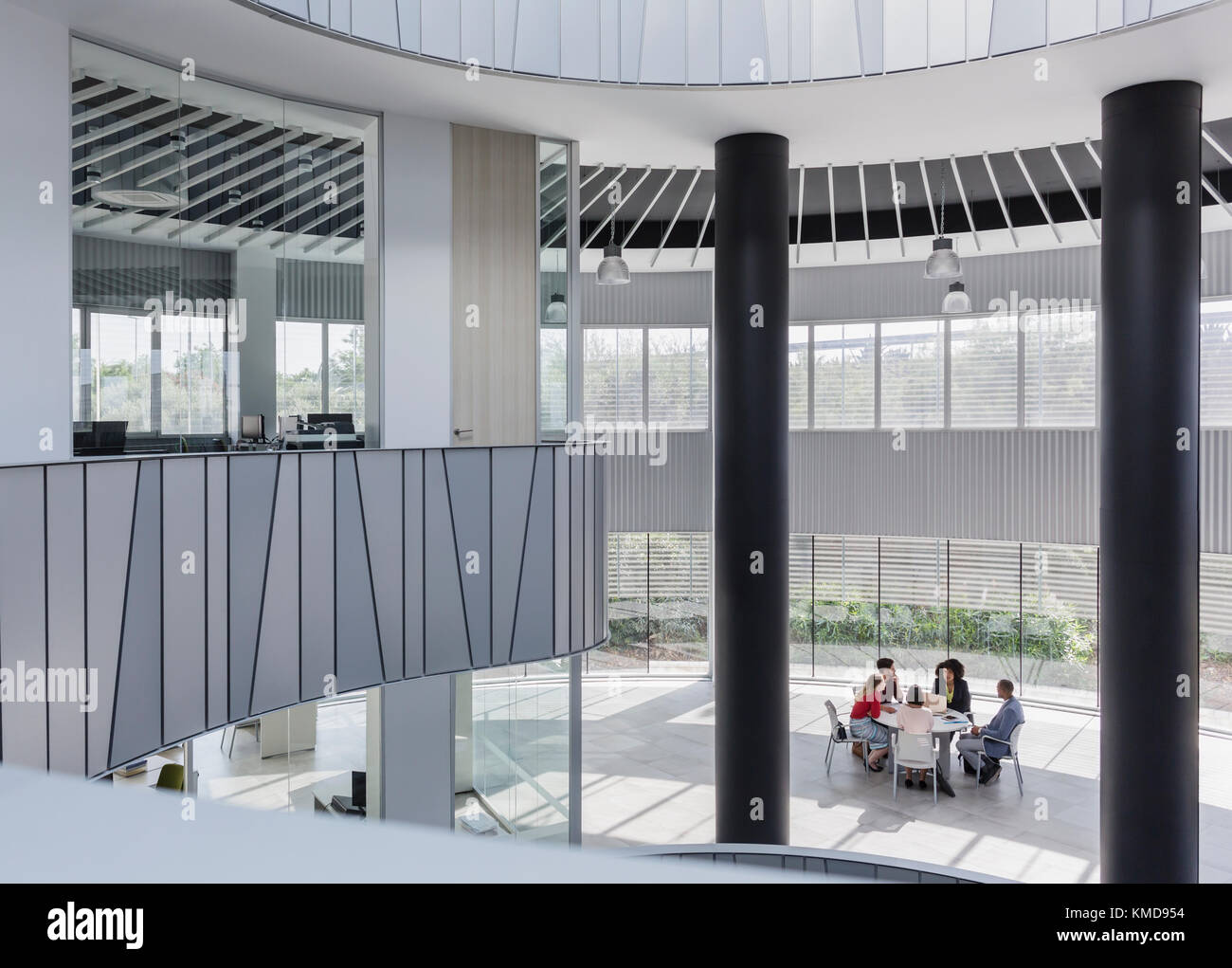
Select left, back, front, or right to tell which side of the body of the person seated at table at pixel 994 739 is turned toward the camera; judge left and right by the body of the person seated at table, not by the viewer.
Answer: left

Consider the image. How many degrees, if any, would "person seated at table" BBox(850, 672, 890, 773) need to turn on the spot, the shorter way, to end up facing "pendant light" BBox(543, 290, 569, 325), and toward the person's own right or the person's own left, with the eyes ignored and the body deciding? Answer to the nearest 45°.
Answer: approximately 135° to the person's own left

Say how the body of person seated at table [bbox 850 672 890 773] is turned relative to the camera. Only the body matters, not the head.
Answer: to the viewer's right

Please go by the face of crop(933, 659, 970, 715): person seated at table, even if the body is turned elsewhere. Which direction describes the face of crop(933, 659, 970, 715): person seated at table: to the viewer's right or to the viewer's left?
to the viewer's left

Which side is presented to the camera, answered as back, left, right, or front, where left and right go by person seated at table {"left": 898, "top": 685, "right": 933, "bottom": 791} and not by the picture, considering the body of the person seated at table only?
back

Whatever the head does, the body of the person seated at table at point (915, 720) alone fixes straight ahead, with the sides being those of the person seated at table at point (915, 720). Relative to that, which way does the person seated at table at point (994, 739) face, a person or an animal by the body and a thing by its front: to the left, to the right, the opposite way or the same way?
to the left

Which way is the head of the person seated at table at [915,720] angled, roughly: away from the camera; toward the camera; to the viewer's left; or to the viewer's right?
away from the camera

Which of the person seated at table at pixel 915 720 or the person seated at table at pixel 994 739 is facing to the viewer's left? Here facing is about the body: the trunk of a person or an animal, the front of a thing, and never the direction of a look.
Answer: the person seated at table at pixel 994 739

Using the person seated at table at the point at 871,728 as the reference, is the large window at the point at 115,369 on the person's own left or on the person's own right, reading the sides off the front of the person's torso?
on the person's own right

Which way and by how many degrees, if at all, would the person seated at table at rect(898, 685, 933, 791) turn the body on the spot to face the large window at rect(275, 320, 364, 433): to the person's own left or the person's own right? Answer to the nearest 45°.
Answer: approximately 135° to the person's own left
